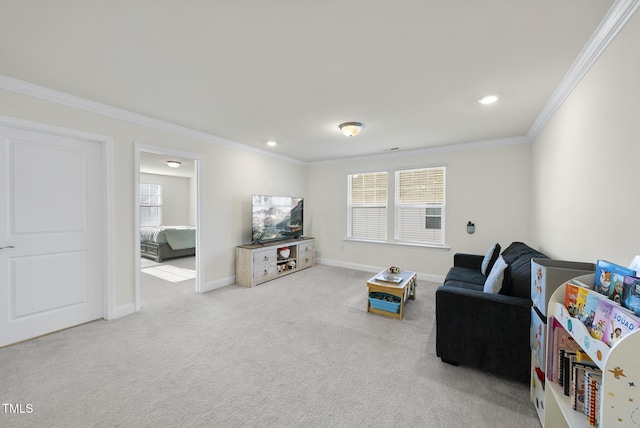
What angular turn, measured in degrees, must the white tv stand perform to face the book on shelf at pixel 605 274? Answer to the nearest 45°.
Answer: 0° — it already faces it

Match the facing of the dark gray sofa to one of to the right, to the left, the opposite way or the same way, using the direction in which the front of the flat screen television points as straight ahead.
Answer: the opposite way

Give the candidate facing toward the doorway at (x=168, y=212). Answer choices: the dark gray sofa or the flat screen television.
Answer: the dark gray sofa

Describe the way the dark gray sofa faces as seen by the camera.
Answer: facing to the left of the viewer

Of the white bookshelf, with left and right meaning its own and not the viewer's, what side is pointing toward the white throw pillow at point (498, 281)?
right

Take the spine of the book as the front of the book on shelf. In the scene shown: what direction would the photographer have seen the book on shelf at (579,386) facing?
facing the viewer and to the left of the viewer

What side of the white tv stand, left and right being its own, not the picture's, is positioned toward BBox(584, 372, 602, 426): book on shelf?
front

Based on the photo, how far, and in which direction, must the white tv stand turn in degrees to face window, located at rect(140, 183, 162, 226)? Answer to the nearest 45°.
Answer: approximately 180°

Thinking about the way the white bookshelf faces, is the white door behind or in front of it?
in front

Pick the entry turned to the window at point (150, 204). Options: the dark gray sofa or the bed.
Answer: the dark gray sofa

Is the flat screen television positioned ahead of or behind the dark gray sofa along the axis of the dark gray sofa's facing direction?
ahead
